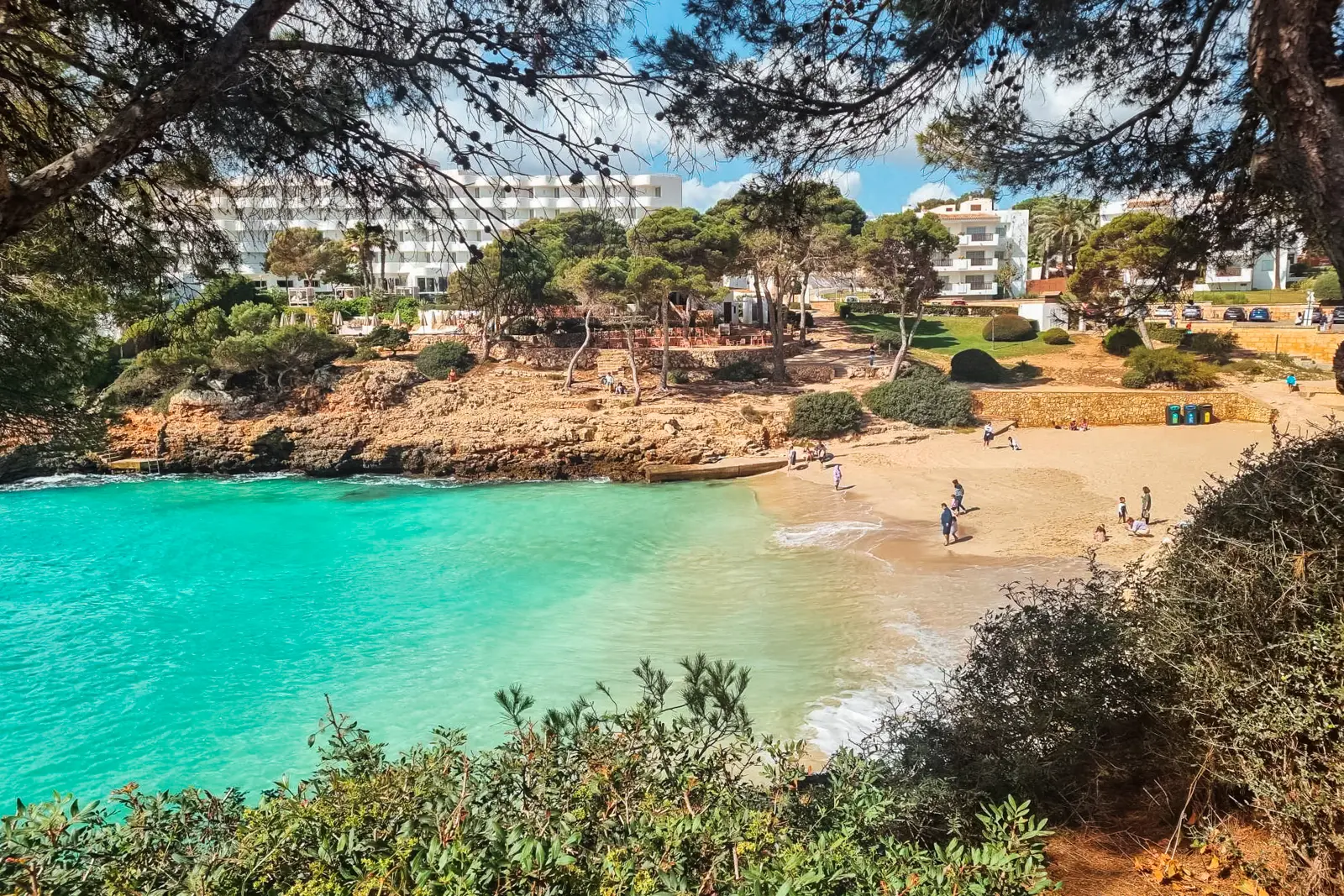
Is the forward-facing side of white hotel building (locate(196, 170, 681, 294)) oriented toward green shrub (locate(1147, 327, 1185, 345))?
no

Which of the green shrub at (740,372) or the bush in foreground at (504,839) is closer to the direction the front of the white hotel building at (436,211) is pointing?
the bush in foreground

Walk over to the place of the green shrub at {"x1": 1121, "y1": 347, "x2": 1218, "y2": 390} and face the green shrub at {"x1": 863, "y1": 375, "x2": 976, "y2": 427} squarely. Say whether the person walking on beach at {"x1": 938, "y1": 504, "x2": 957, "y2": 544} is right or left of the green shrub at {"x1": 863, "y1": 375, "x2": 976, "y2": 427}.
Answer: left

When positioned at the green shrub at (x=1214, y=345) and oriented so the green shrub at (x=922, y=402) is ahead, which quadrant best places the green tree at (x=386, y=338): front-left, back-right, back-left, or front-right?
front-right

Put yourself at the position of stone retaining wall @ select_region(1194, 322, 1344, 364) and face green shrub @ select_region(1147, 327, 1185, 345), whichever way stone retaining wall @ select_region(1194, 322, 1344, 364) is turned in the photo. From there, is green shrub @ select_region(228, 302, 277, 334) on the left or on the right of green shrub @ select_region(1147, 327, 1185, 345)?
left

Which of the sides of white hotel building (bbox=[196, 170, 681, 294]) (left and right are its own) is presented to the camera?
front
